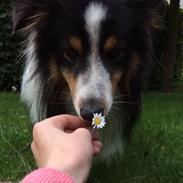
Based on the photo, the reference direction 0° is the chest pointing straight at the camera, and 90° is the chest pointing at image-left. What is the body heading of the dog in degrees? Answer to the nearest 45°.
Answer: approximately 0°
